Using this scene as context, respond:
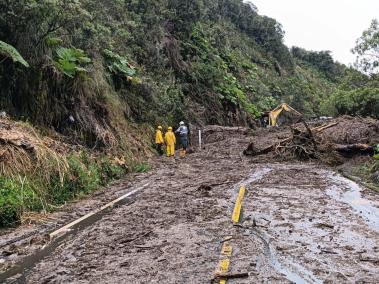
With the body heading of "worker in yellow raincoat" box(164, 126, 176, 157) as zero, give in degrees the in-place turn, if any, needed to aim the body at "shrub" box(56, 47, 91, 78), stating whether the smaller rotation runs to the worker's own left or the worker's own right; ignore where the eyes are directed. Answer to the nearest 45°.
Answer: approximately 135° to the worker's own left

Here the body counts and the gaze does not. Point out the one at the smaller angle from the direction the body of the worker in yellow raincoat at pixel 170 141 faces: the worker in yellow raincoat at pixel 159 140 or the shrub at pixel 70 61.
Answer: the worker in yellow raincoat

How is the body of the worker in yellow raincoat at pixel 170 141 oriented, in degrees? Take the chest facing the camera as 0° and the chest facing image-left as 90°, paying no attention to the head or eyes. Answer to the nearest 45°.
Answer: approximately 180°

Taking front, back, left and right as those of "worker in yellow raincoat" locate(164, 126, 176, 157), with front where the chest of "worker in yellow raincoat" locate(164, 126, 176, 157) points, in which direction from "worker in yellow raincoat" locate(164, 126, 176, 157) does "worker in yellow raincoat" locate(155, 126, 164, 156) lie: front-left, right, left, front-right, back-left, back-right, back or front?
front-left
